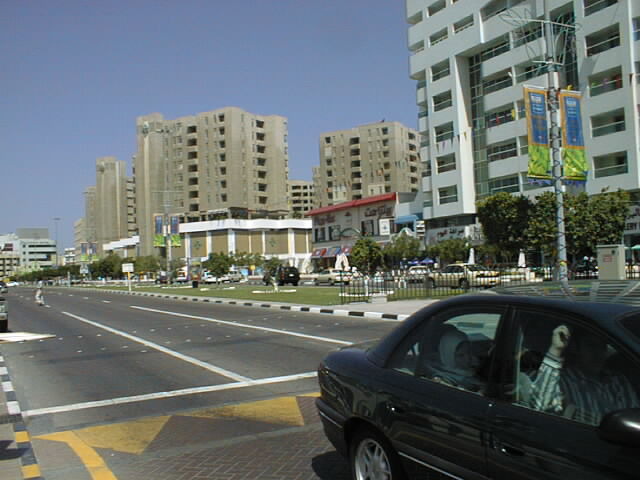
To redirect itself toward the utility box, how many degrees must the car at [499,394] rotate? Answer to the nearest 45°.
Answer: approximately 135° to its left

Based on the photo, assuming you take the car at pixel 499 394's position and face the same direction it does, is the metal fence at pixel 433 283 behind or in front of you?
behind

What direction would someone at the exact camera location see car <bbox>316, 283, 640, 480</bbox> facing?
facing the viewer and to the right of the viewer

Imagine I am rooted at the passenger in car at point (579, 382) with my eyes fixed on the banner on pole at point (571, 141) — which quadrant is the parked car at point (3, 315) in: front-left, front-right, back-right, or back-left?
front-left

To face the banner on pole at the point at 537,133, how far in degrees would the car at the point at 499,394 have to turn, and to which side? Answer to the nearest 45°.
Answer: approximately 135° to its left

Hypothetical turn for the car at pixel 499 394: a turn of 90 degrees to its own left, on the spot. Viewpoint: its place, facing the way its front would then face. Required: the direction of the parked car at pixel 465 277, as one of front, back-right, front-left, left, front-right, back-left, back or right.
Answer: front-left

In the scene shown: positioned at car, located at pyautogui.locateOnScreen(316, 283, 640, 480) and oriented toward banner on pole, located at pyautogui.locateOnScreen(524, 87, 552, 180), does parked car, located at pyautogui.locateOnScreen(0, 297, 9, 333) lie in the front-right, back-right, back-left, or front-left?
front-left

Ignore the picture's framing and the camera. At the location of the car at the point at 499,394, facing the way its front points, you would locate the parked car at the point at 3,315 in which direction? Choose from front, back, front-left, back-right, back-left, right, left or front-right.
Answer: back

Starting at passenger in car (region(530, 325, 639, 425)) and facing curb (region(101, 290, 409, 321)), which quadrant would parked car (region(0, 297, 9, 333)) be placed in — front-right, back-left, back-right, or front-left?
front-left
